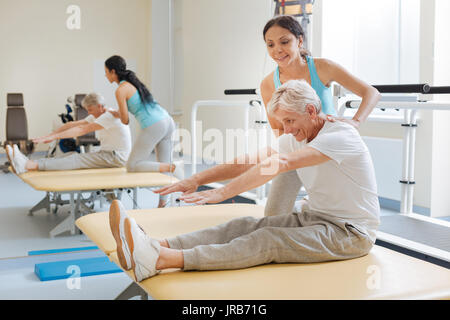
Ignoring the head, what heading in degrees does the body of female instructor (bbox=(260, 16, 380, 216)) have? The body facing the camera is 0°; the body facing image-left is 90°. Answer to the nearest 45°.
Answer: approximately 45°

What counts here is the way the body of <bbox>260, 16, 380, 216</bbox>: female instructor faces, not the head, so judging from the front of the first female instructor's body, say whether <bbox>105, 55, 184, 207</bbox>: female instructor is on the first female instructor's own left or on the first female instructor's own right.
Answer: on the first female instructor's own right

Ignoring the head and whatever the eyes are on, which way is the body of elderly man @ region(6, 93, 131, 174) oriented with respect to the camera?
to the viewer's left

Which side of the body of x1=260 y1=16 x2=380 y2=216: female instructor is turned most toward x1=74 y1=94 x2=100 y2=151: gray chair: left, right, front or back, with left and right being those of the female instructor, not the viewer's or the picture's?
right

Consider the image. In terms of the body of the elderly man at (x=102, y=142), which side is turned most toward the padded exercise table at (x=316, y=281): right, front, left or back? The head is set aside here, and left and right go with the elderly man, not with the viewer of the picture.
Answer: left

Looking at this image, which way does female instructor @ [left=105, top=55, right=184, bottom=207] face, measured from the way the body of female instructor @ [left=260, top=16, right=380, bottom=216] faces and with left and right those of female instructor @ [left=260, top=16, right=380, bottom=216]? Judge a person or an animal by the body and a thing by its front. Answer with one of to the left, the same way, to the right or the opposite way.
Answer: to the right

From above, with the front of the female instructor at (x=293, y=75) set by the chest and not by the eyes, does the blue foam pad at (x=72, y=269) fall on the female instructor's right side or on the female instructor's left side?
on the female instructor's right side

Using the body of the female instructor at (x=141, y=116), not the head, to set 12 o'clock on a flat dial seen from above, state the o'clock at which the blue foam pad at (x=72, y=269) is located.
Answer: The blue foam pad is roughly at 8 o'clock from the female instructor.

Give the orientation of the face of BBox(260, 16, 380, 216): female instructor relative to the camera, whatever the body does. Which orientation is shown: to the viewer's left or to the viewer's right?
to the viewer's left
